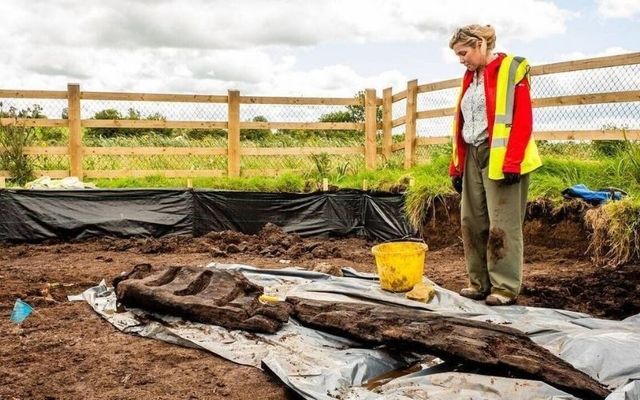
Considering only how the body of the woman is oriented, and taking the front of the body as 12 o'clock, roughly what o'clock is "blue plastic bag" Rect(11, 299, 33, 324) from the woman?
The blue plastic bag is roughly at 1 o'clock from the woman.

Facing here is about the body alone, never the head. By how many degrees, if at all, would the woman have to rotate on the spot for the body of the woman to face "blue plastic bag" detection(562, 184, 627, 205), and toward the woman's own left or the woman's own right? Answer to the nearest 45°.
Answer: approximately 135° to the woman's own right

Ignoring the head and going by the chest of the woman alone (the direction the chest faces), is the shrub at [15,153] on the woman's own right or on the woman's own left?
on the woman's own right

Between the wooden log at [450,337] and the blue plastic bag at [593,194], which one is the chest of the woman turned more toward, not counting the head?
the wooden log

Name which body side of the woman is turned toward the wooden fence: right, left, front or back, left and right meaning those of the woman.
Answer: right

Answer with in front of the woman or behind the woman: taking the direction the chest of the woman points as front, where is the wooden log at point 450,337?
in front

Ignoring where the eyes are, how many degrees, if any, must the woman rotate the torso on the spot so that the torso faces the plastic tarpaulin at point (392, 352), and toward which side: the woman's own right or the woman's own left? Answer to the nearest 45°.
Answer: approximately 45° to the woman's own left

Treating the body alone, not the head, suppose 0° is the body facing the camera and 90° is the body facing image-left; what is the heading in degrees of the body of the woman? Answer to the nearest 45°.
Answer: approximately 45°

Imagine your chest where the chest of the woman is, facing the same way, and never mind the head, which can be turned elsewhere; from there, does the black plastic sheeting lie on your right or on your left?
on your right

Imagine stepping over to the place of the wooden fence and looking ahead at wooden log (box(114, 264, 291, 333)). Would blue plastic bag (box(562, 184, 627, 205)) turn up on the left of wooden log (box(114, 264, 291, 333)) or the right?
left
